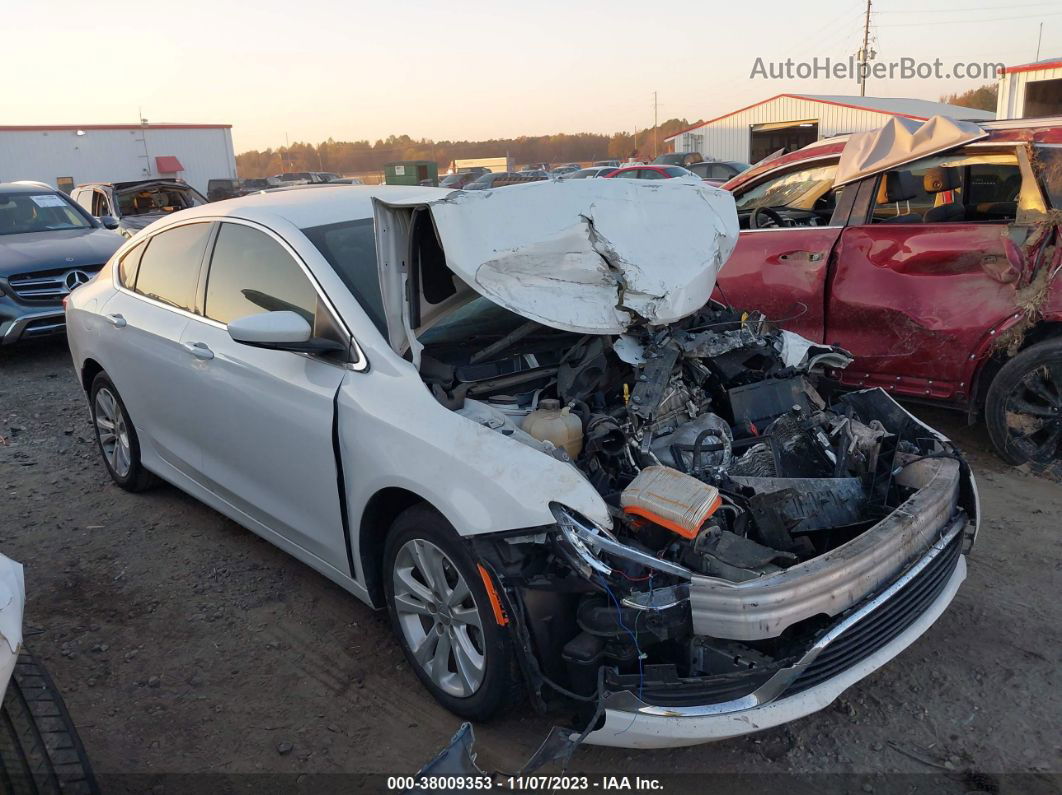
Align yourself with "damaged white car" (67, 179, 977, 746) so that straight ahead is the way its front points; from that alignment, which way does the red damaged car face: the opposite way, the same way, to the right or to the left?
the opposite way

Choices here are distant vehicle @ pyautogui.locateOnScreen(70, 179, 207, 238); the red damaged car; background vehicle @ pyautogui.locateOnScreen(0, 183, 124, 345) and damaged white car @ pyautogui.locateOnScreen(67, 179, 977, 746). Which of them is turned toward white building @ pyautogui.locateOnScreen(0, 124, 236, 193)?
the red damaged car

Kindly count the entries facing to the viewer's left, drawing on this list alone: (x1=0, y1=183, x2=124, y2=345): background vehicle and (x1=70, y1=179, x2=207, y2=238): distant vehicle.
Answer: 0

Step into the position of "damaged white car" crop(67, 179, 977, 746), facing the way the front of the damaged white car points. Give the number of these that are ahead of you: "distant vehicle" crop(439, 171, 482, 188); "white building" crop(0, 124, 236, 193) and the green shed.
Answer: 0

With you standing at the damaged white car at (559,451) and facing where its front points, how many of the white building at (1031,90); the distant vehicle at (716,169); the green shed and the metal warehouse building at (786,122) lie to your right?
0

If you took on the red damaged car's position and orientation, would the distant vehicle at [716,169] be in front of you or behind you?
in front

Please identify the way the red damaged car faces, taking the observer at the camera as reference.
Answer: facing away from the viewer and to the left of the viewer

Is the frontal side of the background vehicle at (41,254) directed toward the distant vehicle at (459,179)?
no

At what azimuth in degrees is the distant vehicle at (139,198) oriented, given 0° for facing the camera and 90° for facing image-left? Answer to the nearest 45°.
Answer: approximately 315°

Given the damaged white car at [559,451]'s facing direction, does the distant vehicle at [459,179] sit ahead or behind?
behind

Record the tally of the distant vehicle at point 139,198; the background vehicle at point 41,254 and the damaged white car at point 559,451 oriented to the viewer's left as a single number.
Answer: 0

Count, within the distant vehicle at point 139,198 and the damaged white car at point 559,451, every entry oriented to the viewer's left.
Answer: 0

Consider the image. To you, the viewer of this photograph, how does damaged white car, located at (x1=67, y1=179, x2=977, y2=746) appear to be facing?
facing the viewer and to the right of the viewer

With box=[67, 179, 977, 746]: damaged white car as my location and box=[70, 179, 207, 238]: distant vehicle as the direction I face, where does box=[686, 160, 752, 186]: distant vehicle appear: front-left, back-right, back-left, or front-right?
front-right

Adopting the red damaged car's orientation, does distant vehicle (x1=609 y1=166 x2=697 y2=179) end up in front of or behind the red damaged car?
in front

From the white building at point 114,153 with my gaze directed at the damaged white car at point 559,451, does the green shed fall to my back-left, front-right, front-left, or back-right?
front-left

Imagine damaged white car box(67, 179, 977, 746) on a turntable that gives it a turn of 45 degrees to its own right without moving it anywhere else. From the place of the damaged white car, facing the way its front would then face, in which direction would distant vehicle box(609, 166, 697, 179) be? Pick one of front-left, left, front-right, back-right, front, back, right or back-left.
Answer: back

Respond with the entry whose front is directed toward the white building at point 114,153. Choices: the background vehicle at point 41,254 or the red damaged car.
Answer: the red damaged car

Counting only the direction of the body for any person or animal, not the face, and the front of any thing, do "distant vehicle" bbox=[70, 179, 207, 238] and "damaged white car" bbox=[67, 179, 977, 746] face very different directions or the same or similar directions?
same or similar directions

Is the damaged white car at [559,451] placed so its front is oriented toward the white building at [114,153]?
no

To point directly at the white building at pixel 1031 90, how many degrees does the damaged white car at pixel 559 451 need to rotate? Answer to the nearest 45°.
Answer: approximately 90° to its left

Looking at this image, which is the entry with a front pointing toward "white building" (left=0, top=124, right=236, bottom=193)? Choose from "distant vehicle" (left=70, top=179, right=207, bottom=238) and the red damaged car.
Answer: the red damaged car

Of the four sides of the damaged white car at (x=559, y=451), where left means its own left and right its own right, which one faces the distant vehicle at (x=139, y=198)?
back

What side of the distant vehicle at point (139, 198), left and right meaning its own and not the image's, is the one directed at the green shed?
left
